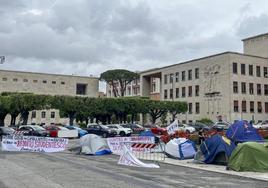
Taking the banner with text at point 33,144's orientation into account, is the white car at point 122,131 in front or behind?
behind

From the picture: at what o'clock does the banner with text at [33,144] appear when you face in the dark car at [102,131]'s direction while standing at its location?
The banner with text is roughly at 2 o'clock from the dark car.

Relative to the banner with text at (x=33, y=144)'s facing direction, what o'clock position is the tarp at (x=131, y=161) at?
The tarp is roughly at 11 o'clock from the banner with text.

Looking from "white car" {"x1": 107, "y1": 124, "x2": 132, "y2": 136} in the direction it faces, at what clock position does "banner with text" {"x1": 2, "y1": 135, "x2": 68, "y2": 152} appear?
The banner with text is roughly at 2 o'clock from the white car.

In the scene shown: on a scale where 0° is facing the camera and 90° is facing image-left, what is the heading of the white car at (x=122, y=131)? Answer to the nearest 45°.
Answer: approximately 315°

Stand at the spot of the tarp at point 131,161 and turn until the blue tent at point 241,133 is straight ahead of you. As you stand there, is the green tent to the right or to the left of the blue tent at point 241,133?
right

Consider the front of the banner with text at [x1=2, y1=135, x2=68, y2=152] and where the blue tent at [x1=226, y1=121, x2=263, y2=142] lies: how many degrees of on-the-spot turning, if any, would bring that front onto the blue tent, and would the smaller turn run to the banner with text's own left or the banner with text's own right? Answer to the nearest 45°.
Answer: approximately 45° to the banner with text's own left
